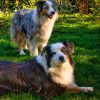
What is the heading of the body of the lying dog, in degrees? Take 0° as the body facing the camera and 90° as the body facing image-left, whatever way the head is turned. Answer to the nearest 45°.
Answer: approximately 270°

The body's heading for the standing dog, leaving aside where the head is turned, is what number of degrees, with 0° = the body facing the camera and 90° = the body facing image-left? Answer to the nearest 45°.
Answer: approximately 315°

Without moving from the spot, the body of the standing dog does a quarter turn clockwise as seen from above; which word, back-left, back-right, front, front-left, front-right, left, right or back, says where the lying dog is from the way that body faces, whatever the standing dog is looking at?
front-left
